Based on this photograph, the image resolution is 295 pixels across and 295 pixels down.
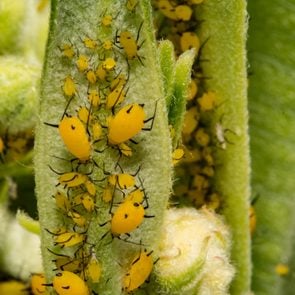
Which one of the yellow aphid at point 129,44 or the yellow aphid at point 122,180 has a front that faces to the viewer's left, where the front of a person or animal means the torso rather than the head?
the yellow aphid at point 122,180

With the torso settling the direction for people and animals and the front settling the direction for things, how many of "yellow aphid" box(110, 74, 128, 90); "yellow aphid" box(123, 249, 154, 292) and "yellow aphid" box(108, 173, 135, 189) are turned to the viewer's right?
0

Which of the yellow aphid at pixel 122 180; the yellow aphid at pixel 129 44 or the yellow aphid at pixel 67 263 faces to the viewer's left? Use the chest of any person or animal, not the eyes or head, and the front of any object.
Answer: the yellow aphid at pixel 122 180

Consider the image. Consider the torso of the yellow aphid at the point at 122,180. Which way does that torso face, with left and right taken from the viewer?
facing to the left of the viewer
